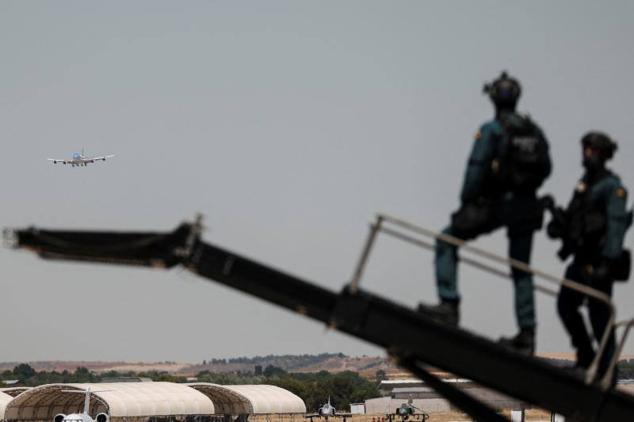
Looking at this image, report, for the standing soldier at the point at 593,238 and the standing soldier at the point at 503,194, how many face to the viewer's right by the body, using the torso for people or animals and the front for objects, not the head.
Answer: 0

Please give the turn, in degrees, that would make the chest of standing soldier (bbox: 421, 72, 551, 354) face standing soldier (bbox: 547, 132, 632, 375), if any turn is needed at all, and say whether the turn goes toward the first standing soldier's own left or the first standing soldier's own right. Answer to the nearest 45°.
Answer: approximately 90° to the first standing soldier's own right

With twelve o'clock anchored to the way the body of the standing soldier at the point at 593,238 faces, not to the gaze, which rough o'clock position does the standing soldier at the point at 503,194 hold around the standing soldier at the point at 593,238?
the standing soldier at the point at 503,194 is roughly at 12 o'clock from the standing soldier at the point at 593,238.

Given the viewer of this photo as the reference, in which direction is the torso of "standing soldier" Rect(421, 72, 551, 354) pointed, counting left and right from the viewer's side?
facing away from the viewer and to the left of the viewer
